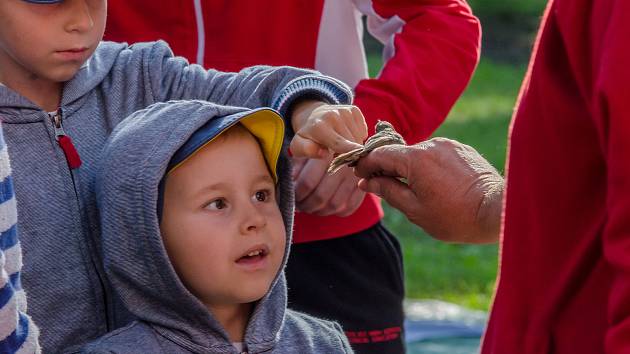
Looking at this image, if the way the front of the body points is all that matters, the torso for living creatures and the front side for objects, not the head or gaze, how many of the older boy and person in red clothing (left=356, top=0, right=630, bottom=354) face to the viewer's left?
1

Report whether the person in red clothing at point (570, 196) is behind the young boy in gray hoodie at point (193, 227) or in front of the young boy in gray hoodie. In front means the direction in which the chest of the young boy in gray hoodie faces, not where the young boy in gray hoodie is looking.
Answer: in front

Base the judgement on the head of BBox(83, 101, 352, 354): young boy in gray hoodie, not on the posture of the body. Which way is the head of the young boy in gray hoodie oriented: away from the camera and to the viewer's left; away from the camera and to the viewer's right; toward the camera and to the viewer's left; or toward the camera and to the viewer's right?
toward the camera and to the viewer's right

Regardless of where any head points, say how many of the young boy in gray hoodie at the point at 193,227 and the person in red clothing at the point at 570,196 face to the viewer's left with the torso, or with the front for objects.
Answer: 1

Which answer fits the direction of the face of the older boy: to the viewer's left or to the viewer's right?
to the viewer's right

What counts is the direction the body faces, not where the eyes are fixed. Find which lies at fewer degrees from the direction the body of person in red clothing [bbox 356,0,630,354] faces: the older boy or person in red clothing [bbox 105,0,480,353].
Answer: the older boy

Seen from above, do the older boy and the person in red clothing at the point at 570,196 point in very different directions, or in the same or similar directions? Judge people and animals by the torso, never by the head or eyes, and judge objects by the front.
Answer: very different directions

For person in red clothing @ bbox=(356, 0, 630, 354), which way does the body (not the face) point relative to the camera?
to the viewer's left

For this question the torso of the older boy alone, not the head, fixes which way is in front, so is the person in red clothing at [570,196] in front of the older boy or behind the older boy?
in front

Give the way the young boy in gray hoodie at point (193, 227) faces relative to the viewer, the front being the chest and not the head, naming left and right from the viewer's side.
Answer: facing the viewer and to the right of the viewer

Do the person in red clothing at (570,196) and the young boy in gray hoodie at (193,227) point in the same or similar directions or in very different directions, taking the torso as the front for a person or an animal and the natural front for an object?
very different directions

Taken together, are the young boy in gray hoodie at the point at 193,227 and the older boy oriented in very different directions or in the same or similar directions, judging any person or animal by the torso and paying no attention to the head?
same or similar directions
